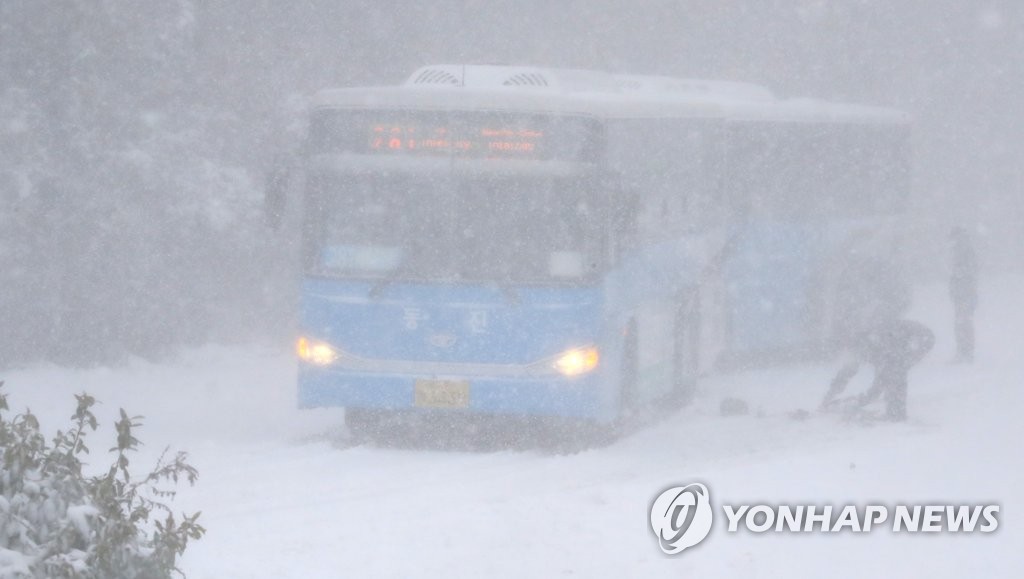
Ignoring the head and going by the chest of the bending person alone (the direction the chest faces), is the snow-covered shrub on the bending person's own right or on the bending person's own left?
on the bending person's own left

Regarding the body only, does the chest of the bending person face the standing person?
no

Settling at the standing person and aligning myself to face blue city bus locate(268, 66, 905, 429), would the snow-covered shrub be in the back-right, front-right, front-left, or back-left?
front-left

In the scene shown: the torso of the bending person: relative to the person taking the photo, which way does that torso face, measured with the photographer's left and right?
facing to the left of the viewer

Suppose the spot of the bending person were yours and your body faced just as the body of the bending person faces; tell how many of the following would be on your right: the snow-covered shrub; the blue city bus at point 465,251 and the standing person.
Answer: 1
